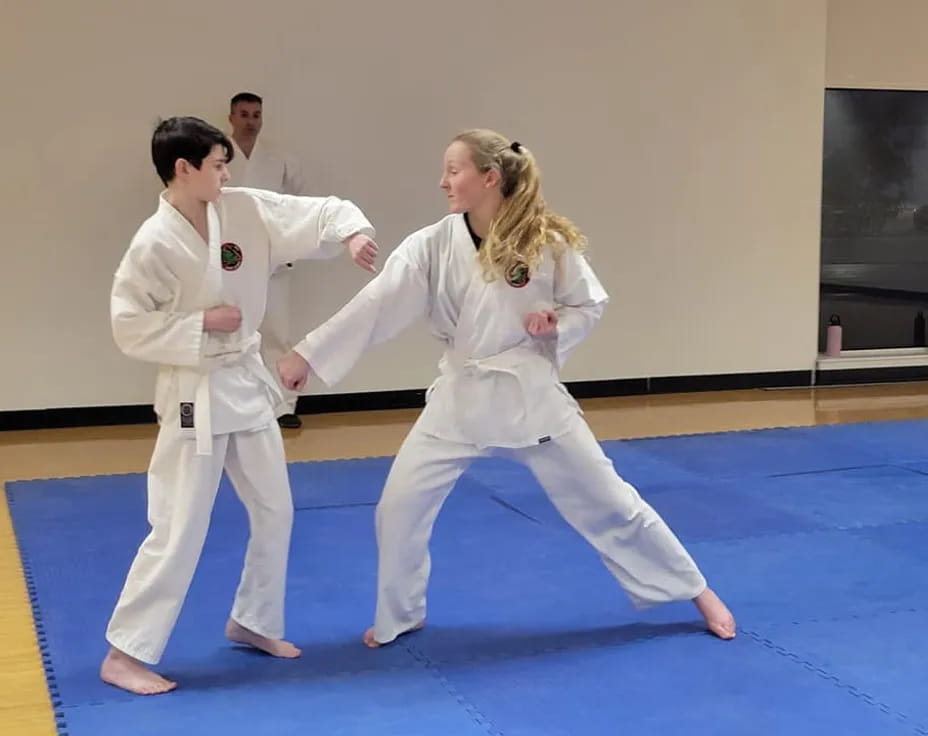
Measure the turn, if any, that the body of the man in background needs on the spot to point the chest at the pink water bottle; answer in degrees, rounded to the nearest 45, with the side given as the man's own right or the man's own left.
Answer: approximately 90° to the man's own left

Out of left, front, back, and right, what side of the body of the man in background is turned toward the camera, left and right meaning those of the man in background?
front
